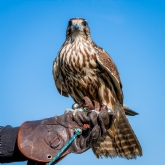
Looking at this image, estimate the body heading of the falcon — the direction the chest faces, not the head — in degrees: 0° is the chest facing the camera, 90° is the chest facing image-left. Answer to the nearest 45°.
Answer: approximately 45°
